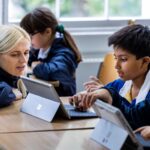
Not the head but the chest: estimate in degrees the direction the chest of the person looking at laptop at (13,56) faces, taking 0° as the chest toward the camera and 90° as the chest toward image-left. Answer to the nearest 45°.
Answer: approximately 315°

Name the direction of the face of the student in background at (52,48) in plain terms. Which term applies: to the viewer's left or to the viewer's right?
to the viewer's left

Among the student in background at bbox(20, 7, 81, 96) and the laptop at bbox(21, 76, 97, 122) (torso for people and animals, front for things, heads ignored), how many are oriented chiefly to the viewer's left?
1
